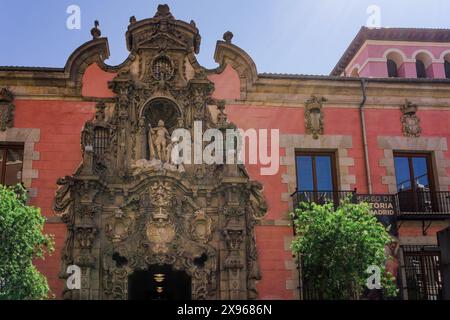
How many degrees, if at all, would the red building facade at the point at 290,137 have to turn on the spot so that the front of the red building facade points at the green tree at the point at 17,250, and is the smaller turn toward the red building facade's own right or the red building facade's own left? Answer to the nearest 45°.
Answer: approximately 45° to the red building facade's own right

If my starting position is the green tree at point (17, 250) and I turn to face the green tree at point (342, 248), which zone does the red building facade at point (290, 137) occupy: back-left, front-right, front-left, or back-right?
front-left

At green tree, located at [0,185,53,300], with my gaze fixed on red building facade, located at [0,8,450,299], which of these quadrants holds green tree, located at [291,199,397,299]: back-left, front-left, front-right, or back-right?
front-right

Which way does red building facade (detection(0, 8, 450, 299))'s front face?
toward the camera
